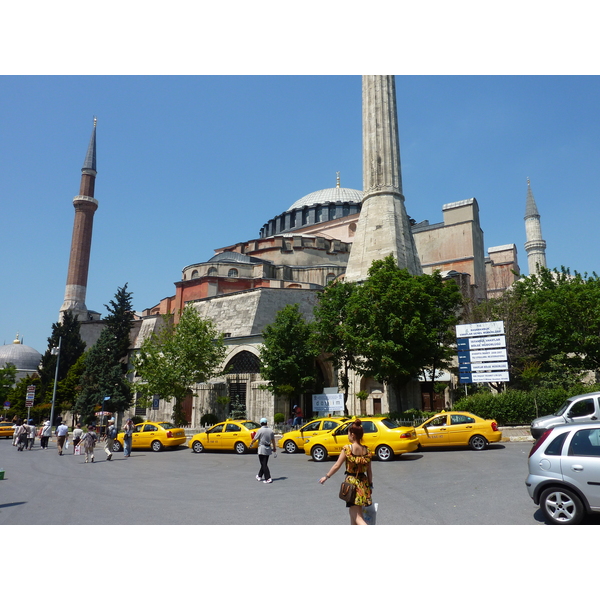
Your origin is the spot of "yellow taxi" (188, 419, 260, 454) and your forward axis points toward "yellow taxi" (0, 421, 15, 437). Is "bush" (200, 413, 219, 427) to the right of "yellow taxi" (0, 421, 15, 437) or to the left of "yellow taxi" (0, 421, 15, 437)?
right

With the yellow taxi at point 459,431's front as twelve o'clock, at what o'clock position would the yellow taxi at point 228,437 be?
the yellow taxi at point 228,437 is roughly at 12 o'clock from the yellow taxi at point 459,431.

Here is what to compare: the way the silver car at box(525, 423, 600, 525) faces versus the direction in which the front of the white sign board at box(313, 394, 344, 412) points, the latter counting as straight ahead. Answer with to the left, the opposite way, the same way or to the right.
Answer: to the left

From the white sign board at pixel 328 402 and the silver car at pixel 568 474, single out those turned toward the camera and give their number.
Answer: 1

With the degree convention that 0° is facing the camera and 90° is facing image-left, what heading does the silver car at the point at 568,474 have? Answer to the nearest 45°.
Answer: approximately 270°

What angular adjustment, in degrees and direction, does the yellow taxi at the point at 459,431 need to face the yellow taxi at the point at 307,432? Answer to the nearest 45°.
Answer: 0° — it already faces it

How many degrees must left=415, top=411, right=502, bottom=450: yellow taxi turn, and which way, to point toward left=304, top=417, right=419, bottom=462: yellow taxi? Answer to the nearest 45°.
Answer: approximately 45° to its left

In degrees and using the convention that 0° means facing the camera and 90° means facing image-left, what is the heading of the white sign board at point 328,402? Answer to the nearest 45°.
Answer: approximately 0°

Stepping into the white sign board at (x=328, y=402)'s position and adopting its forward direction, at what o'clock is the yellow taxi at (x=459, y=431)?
The yellow taxi is roughly at 11 o'clock from the white sign board.

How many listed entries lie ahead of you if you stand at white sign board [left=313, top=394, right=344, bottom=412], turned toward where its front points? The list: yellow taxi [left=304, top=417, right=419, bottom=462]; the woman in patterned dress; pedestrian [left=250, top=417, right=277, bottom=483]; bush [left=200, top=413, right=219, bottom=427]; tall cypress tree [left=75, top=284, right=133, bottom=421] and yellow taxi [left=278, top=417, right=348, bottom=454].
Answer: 4

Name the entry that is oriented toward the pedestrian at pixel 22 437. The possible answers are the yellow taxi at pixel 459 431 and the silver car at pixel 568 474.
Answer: the yellow taxi

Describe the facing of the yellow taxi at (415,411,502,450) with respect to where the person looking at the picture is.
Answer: facing to the left of the viewer

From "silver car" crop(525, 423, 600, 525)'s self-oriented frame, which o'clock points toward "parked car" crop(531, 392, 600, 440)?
The parked car is roughly at 9 o'clock from the silver car.

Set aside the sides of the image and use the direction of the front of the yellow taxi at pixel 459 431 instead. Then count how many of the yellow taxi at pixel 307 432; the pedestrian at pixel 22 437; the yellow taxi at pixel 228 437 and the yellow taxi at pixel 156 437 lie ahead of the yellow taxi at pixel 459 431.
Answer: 4

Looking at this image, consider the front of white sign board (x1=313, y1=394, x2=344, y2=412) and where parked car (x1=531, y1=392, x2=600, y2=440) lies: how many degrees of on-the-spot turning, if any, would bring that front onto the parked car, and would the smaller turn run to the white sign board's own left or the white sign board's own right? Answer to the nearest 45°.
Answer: approximately 45° to the white sign board's own left
